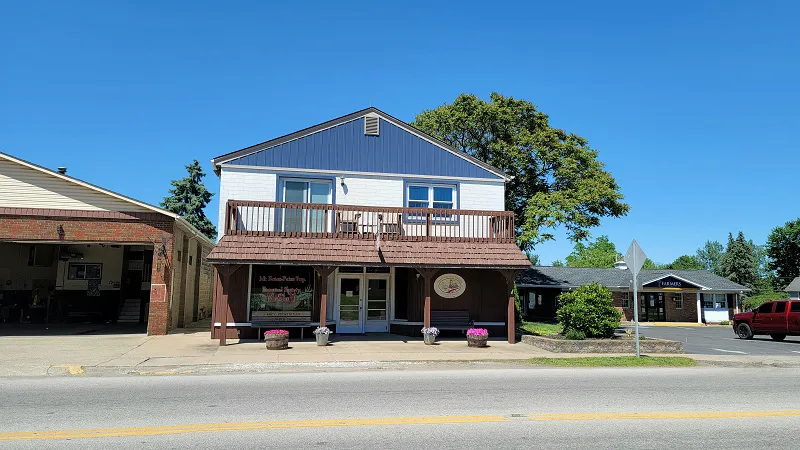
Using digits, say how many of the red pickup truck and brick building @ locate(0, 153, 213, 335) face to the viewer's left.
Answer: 1

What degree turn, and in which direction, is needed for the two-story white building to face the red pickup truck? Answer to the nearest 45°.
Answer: approximately 90° to its left

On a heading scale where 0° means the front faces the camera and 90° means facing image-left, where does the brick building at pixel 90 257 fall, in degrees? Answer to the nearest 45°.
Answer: approximately 0°

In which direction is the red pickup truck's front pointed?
to the viewer's left

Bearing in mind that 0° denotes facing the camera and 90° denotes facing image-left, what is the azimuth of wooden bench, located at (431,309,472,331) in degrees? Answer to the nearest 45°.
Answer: approximately 0°

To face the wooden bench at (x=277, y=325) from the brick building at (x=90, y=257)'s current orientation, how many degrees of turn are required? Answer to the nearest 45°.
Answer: approximately 45° to its left

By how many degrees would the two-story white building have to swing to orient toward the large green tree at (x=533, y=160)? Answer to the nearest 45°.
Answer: approximately 135° to its left

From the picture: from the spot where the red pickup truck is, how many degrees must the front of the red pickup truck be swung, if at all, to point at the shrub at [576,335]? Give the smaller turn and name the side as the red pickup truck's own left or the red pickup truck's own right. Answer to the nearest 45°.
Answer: approximately 45° to the red pickup truck's own left
